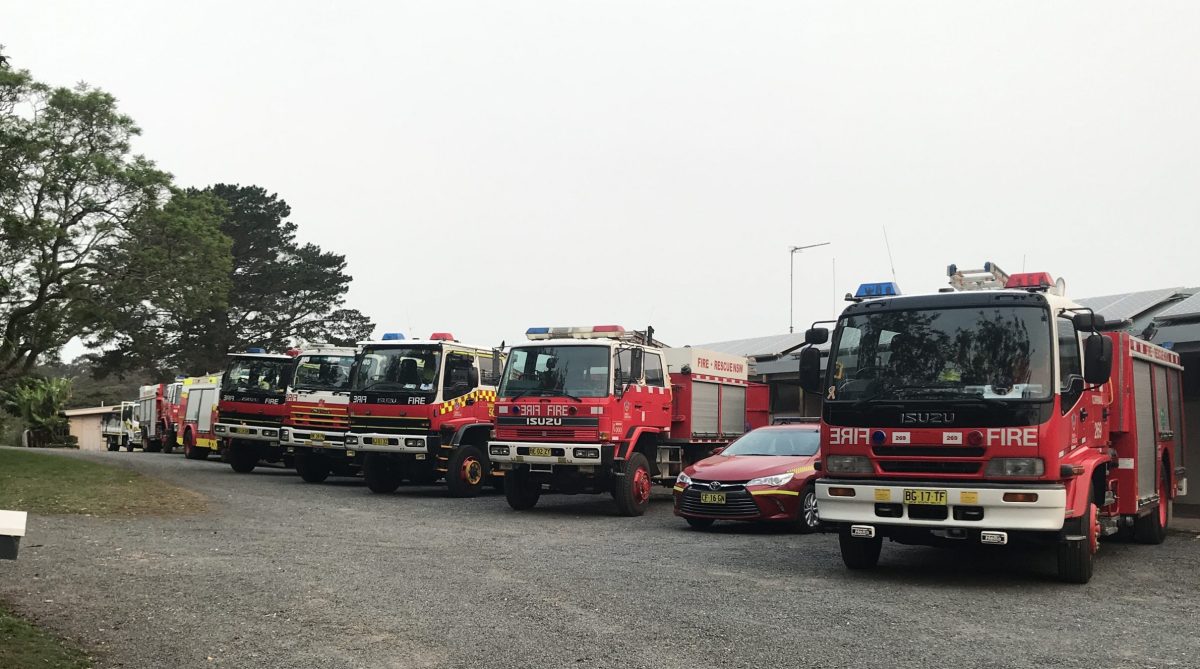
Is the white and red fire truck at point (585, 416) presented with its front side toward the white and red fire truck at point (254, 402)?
no

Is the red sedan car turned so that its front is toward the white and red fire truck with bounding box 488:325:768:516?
no

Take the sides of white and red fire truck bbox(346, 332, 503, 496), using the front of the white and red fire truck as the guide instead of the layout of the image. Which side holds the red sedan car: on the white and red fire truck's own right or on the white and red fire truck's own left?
on the white and red fire truck's own left

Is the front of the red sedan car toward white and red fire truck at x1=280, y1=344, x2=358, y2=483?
no

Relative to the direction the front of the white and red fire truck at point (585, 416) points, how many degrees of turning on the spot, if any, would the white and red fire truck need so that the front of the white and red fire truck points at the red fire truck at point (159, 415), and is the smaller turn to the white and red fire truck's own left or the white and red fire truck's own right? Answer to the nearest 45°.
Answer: approximately 90° to the white and red fire truck's own right

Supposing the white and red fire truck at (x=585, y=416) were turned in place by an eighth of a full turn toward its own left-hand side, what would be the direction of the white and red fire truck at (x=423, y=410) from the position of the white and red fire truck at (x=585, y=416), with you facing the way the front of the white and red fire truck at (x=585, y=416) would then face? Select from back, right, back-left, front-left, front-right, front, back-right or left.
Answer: back-right

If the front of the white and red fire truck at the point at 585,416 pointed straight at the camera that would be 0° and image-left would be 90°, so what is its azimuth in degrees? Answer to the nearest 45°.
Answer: approximately 45°

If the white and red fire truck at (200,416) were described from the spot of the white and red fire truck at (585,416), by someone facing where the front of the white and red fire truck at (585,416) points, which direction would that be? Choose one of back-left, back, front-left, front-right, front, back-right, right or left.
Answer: right

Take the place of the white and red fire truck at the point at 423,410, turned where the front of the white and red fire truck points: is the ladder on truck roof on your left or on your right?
on your left

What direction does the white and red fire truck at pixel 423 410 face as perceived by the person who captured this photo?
facing the viewer and to the left of the viewer

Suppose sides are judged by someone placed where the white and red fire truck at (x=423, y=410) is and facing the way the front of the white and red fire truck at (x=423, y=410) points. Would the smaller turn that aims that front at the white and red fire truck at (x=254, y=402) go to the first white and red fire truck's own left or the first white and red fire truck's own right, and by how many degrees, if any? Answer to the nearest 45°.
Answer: approximately 90° to the first white and red fire truck's own right

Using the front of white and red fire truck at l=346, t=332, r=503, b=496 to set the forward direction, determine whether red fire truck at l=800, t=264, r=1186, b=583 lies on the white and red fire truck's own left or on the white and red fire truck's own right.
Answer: on the white and red fire truck's own left

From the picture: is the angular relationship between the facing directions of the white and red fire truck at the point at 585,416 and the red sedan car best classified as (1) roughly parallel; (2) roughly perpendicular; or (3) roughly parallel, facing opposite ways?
roughly parallel

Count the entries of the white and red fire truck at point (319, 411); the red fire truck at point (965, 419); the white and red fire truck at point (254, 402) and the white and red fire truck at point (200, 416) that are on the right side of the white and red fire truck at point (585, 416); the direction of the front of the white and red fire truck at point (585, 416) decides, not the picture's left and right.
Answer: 3

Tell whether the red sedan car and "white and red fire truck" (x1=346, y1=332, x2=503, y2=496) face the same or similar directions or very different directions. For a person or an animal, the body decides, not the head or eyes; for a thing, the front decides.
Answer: same or similar directions

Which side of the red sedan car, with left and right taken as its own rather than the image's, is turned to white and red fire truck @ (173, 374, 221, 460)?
right

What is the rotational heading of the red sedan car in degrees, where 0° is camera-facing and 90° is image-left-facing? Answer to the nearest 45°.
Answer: approximately 45°
